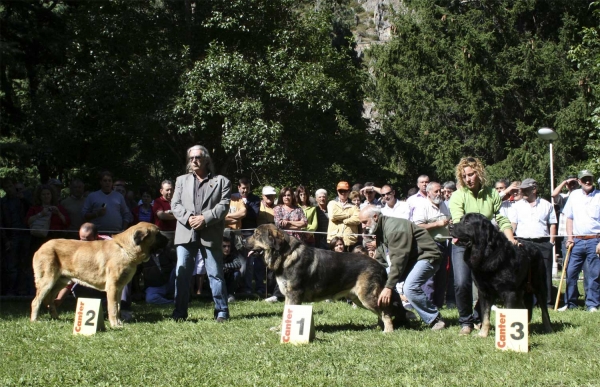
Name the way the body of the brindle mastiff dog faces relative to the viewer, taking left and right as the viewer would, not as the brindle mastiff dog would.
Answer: facing to the left of the viewer

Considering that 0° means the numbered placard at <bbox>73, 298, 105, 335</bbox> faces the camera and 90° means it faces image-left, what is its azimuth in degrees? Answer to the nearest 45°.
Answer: approximately 45°

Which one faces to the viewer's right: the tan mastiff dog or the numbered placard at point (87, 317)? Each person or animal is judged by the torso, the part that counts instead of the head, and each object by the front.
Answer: the tan mastiff dog

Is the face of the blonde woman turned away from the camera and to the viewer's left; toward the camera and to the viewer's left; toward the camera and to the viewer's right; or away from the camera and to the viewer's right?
toward the camera and to the viewer's left

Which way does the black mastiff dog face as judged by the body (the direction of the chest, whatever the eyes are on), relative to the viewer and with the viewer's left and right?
facing the viewer and to the left of the viewer

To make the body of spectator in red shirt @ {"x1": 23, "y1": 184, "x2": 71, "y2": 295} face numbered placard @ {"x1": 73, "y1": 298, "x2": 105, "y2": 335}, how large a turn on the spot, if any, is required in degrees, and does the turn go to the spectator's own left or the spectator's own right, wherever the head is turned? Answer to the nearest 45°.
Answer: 0° — they already face it

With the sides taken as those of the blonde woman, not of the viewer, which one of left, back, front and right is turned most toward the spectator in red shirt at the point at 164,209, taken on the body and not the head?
right

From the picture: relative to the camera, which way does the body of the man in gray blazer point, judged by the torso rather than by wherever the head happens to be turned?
toward the camera

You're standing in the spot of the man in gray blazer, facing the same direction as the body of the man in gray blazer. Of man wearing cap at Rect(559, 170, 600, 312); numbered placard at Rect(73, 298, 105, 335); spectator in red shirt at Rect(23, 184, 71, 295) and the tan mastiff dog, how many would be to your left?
1
